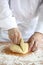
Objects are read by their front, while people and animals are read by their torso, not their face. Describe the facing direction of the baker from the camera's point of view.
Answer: facing the viewer
